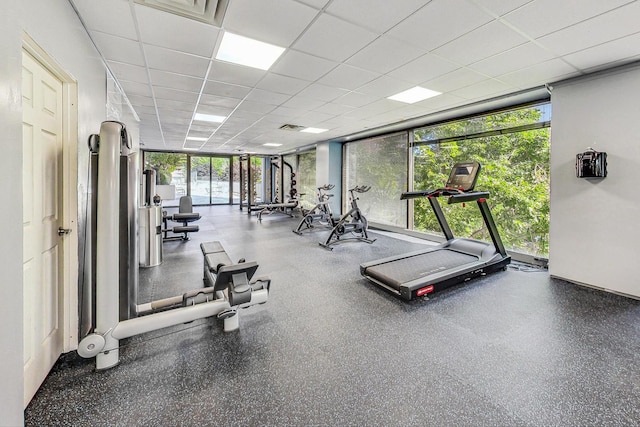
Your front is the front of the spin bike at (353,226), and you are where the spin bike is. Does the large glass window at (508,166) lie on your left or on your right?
on your right

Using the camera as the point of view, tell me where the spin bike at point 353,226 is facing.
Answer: facing away from the viewer and to the right of the viewer

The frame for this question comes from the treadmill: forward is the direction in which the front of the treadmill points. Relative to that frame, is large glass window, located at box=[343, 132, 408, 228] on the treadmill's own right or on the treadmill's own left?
on the treadmill's own left

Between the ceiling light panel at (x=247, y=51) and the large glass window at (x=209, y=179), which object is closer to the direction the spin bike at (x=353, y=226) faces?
the large glass window

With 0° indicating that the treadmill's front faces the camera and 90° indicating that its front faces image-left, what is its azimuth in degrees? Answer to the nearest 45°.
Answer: approximately 225°

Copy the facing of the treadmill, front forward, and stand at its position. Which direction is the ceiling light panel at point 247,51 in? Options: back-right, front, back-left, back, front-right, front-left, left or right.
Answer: back

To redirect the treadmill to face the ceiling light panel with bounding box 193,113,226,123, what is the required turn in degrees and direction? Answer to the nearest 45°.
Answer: approximately 135° to its left

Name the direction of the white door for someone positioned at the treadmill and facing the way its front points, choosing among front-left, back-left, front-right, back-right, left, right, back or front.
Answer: back

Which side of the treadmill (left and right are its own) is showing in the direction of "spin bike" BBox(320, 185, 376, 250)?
left

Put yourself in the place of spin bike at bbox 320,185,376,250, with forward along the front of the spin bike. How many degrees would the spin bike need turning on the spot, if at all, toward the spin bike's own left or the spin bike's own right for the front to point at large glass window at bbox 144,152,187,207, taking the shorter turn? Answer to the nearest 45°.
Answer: approximately 90° to the spin bike's own left
